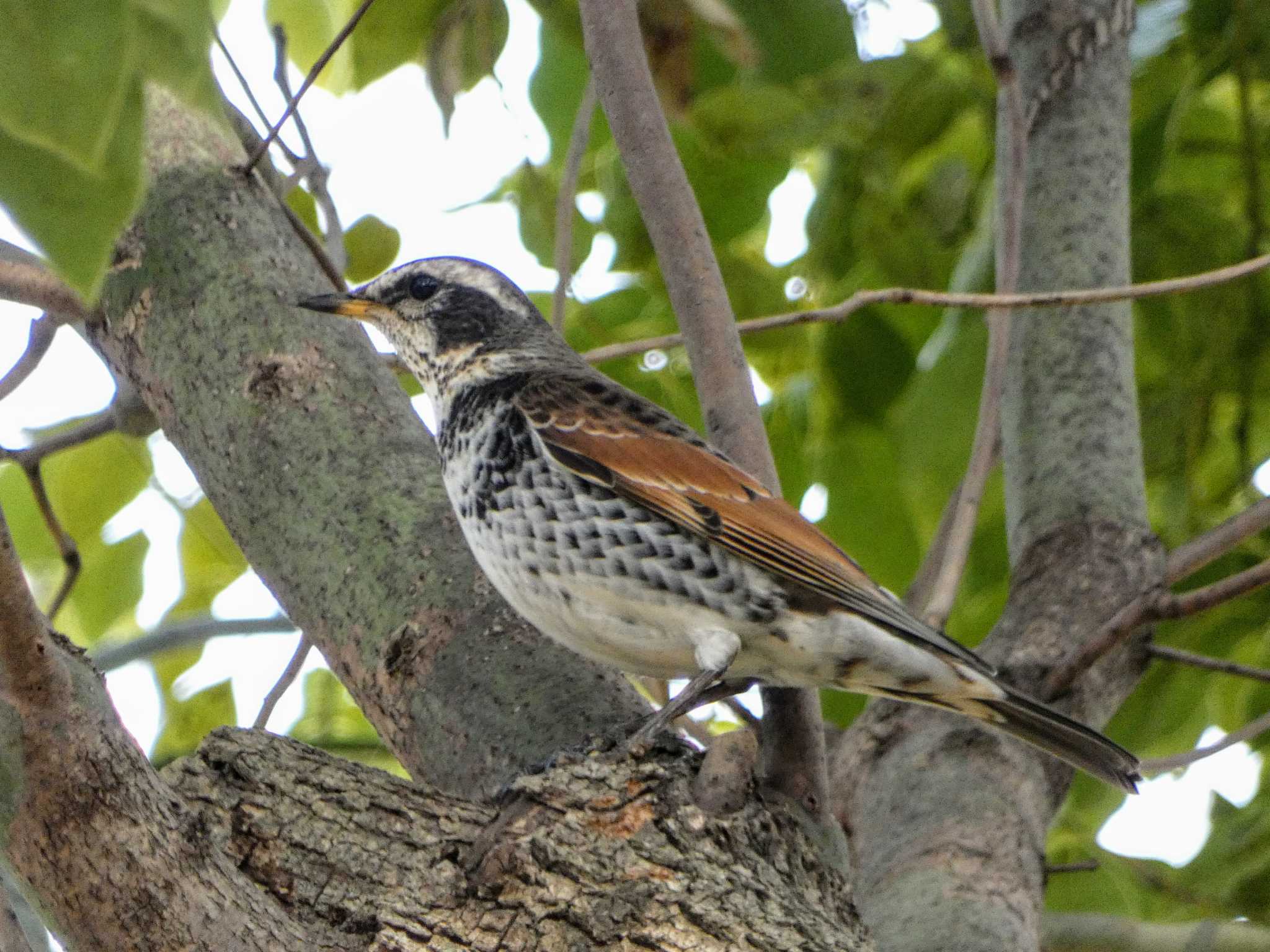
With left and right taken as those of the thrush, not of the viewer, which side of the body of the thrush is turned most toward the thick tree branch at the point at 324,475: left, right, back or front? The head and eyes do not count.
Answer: front

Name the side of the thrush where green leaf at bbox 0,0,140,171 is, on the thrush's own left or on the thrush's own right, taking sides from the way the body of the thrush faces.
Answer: on the thrush's own left

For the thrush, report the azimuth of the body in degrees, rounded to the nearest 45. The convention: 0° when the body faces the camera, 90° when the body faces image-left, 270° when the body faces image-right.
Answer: approximately 90°

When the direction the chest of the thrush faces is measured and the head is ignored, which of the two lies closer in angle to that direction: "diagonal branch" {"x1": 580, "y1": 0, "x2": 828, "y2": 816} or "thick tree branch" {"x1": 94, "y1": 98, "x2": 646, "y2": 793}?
the thick tree branch
